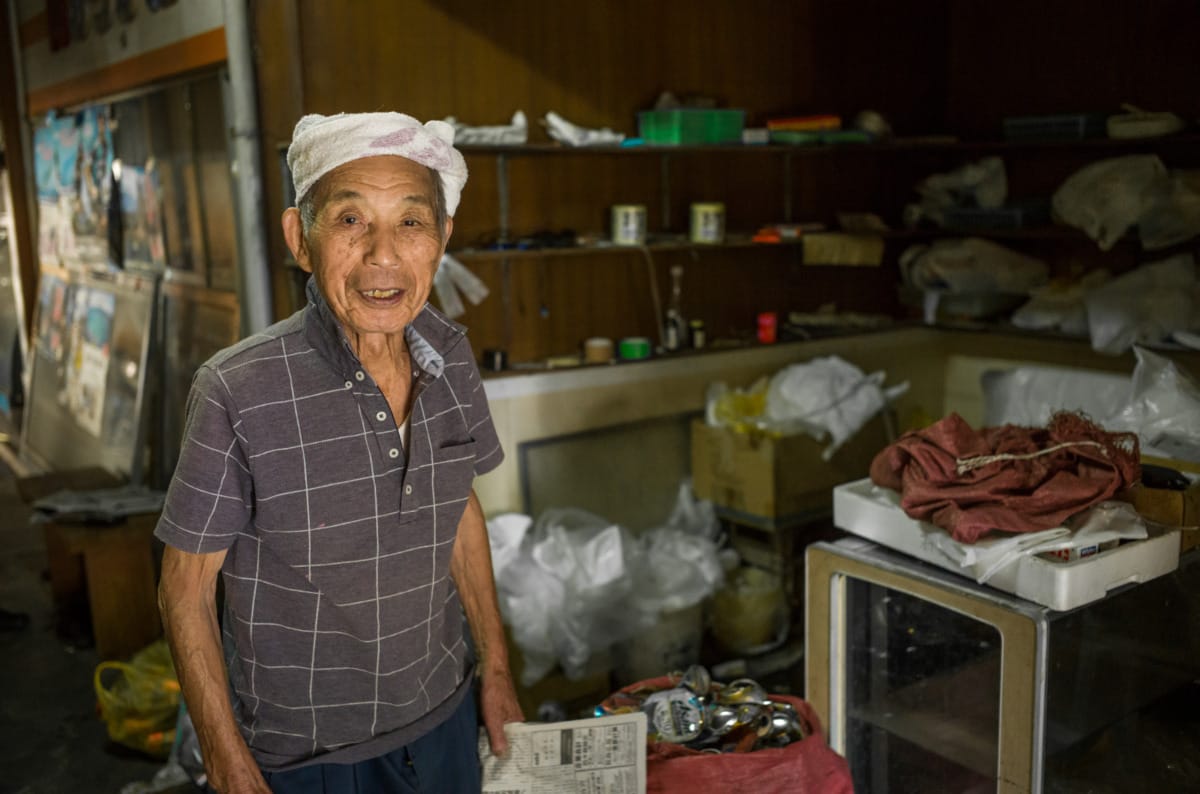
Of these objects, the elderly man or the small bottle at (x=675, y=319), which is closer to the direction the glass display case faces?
the elderly man

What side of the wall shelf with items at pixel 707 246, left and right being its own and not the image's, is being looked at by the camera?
front

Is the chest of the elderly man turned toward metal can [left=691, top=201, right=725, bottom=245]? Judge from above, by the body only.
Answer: no

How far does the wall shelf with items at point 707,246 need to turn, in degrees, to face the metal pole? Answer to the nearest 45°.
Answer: approximately 45° to its right

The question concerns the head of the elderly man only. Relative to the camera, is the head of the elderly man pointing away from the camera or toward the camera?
toward the camera

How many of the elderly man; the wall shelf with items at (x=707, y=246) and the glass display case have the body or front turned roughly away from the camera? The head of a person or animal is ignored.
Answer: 0

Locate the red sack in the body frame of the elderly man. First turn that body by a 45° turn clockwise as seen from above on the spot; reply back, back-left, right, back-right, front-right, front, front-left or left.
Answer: left

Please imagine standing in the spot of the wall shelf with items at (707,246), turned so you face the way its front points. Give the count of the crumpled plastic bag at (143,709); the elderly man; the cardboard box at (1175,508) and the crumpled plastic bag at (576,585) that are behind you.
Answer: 0

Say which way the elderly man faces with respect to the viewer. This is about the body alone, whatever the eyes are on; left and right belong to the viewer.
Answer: facing the viewer and to the right of the viewer

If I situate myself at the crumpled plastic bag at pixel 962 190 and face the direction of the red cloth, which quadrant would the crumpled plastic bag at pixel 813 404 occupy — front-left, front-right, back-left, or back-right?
front-right

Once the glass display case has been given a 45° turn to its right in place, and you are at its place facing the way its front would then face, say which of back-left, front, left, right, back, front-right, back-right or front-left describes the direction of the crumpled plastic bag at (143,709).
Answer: front

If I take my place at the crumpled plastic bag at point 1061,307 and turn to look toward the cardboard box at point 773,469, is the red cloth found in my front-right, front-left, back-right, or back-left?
front-left

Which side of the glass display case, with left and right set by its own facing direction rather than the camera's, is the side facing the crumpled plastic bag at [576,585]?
right

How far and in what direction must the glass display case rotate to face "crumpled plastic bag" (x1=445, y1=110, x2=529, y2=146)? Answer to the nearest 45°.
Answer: approximately 90° to its right

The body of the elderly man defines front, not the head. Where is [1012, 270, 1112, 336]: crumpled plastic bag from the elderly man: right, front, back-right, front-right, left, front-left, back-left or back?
left
